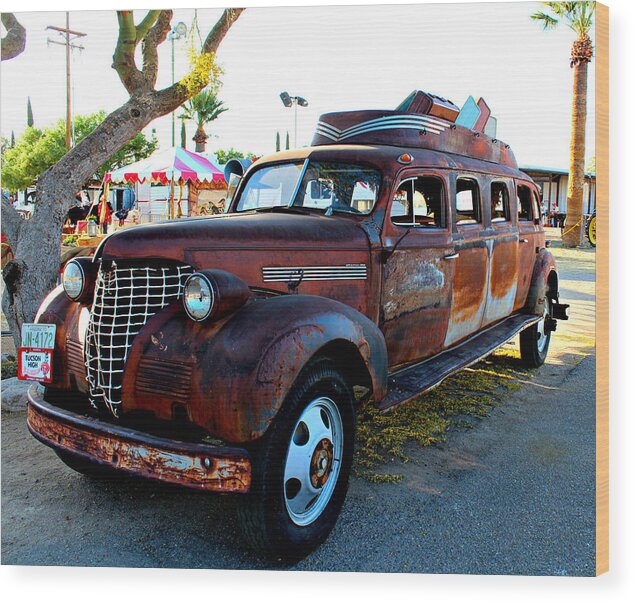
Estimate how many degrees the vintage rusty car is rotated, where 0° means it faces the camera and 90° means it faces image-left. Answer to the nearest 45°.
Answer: approximately 45°

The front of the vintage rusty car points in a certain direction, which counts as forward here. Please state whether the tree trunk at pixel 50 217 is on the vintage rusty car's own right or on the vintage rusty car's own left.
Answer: on the vintage rusty car's own right

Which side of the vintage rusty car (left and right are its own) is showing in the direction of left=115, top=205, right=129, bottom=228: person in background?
right

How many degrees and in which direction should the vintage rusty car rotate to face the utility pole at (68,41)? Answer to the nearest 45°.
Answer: approximately 90° to its right

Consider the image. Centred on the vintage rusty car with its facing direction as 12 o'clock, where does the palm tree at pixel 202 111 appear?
The palm tree is roughly at 4 o'clock from the vintage rusty car.

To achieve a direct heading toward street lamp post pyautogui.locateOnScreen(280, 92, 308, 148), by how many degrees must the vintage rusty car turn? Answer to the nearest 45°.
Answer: approximately 135° to its right
